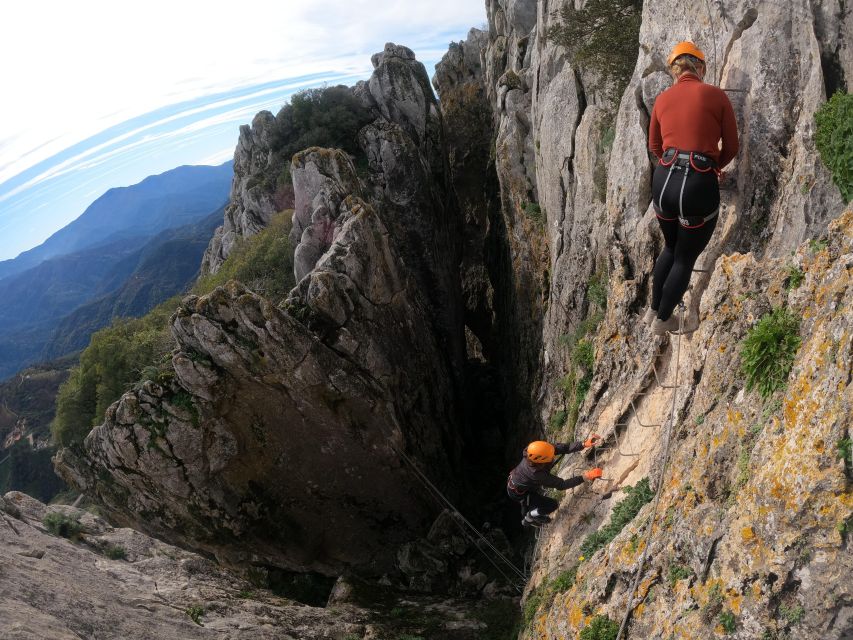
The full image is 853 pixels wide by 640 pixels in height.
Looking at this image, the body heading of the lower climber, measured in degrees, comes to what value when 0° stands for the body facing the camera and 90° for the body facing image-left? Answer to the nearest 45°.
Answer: approximately 270°

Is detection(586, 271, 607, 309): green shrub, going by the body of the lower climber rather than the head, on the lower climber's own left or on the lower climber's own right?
on the lower climber's own left

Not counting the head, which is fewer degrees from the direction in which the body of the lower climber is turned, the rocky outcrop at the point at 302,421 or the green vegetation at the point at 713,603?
the green vegetation

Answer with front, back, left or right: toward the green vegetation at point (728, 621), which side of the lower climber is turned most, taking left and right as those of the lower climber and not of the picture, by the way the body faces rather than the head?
right

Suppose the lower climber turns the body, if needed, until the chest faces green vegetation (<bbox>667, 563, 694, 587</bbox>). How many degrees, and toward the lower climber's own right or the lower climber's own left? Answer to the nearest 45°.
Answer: approximately 90° to the lower climber's own right

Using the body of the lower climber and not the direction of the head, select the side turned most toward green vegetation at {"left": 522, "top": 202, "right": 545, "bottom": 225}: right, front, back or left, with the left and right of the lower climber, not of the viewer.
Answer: left

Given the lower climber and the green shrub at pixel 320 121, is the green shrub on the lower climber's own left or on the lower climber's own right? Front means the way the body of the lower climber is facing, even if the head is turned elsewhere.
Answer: on the lower climber's own left

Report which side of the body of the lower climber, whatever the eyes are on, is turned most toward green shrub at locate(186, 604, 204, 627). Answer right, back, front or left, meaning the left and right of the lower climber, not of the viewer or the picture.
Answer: back
